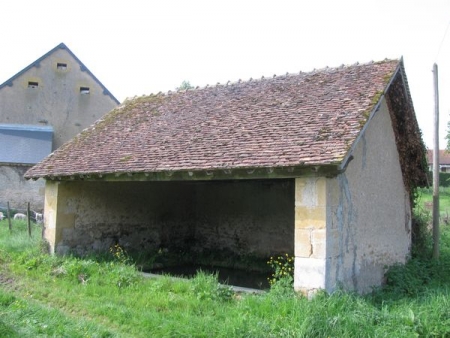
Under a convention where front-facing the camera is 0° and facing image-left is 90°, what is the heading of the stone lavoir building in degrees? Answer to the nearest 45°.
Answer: approximately 45°

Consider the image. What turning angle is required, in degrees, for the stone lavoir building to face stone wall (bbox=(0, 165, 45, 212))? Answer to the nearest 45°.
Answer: approximately 90° to its right

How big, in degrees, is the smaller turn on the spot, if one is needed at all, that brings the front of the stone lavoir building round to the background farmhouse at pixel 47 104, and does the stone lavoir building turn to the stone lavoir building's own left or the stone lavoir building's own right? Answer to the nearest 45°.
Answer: approximately 90° to the stone lavoir building's own right
